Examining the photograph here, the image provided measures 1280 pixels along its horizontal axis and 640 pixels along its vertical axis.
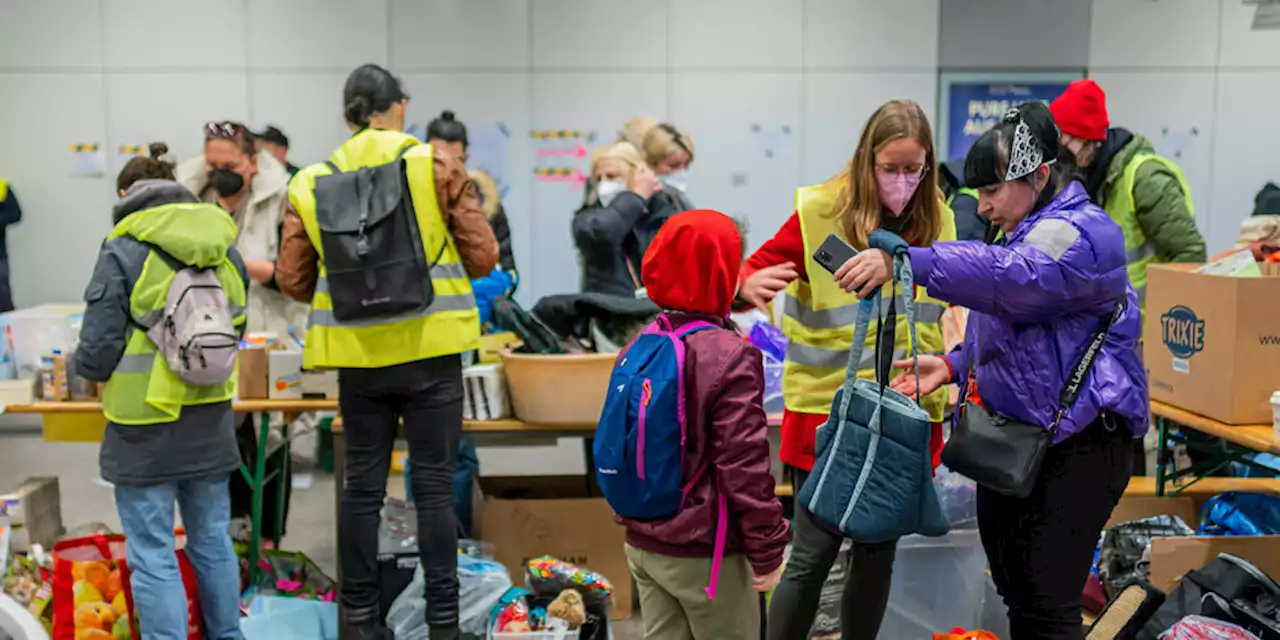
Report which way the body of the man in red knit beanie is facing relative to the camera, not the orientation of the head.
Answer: to the viewer's left

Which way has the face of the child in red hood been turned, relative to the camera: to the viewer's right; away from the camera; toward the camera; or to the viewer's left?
away from the camera

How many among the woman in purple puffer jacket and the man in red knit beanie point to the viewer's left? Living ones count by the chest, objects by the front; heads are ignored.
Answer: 2

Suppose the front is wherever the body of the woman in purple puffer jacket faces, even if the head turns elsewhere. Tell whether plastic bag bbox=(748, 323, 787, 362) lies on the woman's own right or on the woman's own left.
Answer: on the woman's own right

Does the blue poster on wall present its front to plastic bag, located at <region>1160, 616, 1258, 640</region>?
yes

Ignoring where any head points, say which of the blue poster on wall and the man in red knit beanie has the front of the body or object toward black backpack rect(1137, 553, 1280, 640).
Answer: the blue poster on wall

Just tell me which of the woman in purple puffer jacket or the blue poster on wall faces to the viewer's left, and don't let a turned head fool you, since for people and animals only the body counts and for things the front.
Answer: the woman in purple puffer jacket

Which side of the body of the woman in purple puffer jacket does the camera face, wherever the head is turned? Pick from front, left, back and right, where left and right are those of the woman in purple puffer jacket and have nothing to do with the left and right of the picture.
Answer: left

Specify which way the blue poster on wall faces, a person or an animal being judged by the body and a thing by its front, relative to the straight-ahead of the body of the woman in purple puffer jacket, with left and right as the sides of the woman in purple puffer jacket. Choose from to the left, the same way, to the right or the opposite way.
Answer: to the left

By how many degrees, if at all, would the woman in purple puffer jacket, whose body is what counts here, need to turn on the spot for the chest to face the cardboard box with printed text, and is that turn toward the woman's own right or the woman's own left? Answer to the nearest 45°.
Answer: approximately 135° to the woman's own right

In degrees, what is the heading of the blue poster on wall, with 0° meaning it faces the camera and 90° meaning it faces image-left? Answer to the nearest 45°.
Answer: approximately 0°

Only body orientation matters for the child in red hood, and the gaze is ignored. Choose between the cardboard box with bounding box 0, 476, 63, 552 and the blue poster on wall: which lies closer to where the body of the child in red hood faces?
the blue poster on wall
